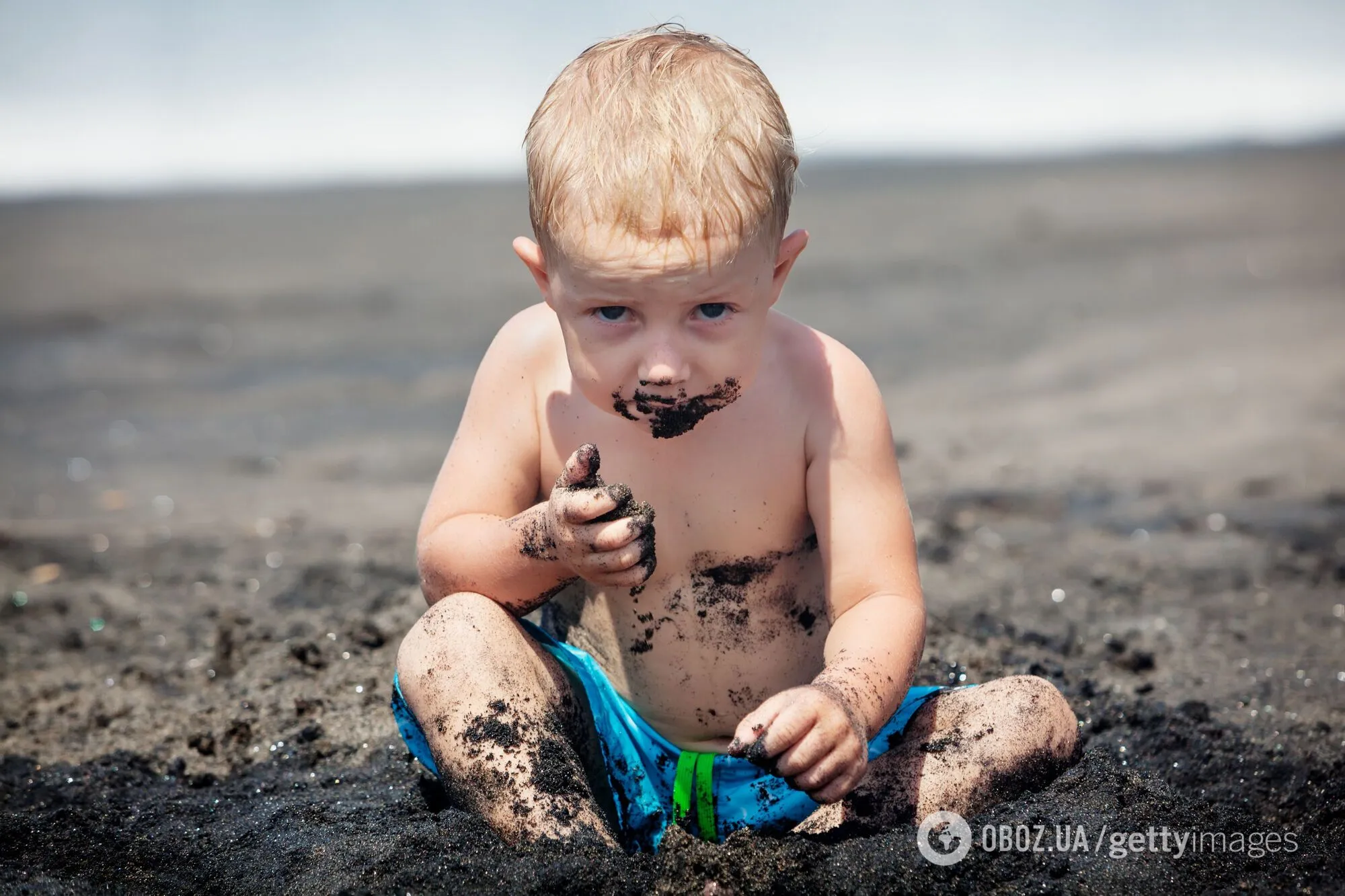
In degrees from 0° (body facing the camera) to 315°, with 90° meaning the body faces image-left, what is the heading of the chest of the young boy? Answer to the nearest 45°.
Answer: approximately 0°

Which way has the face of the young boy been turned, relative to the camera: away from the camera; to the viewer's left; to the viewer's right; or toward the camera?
toward the camera
